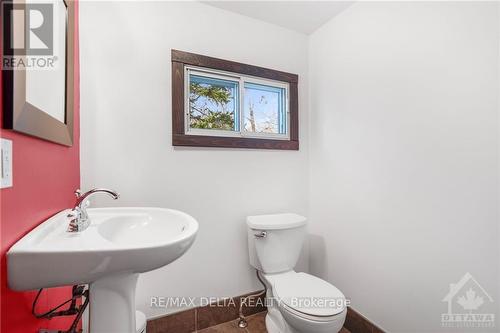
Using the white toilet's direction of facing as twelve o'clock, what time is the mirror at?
The mirror is roughly at 3 o'clock from the white toilet.

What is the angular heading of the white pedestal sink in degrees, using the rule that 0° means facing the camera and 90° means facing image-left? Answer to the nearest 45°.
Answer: approximately 270°

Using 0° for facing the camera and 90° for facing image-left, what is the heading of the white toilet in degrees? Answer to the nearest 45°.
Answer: approximately 315°

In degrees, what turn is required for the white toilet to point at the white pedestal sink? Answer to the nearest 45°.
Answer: approximately 90° to its right

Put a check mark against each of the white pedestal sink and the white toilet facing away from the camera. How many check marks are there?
0

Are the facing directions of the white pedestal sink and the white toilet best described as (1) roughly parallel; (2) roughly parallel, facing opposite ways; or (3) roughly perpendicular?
roughly perpendicular
